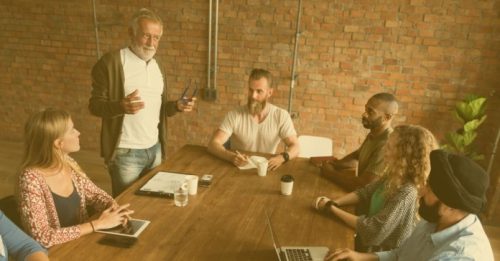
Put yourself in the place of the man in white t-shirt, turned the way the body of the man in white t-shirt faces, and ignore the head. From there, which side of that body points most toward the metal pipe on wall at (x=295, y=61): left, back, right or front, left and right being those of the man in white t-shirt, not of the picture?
back

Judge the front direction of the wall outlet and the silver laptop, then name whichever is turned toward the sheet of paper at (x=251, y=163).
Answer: the wall outlet

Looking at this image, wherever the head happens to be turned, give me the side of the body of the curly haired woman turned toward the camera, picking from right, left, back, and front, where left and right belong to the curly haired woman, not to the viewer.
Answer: left

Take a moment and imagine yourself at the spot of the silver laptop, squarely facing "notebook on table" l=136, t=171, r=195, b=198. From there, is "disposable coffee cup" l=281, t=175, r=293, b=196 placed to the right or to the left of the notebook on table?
right

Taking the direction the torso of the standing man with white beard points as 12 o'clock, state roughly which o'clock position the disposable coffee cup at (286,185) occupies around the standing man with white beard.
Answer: The disposable coffee cup is roughly at 12 o'clock from the standing man with white beard.

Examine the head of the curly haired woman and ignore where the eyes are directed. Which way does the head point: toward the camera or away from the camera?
away from the camera

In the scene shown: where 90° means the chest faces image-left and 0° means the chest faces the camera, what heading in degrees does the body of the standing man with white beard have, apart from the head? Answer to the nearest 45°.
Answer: approximately 315°

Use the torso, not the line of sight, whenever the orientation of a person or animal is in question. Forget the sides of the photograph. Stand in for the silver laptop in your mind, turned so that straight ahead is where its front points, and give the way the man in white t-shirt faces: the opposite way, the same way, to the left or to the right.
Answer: to the right

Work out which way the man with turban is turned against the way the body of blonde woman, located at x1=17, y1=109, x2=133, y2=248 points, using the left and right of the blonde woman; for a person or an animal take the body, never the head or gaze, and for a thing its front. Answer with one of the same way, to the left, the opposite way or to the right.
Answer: the opposite way

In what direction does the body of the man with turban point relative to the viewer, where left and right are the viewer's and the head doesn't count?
facing to the left of the viewer

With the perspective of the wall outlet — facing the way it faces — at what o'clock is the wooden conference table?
The wooden conference table is roughly at 12 o'clock from the wall outlet.

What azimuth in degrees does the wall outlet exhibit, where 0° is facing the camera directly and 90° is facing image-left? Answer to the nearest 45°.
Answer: approximately 0°

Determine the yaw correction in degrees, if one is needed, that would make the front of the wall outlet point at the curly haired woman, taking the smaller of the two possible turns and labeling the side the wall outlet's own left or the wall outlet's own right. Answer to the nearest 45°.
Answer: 0° — it already faces them
